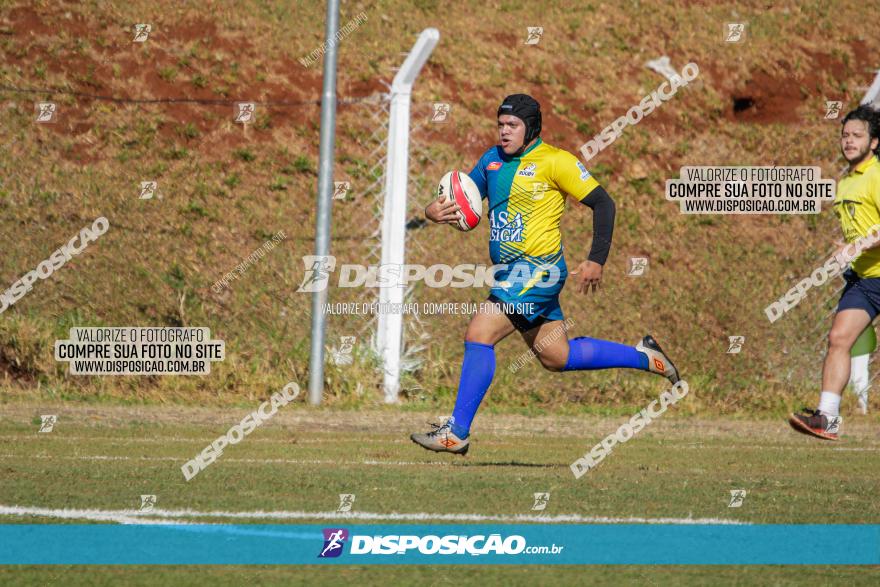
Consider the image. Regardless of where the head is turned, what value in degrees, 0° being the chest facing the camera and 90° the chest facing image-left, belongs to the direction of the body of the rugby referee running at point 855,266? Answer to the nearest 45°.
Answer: approximately 45°

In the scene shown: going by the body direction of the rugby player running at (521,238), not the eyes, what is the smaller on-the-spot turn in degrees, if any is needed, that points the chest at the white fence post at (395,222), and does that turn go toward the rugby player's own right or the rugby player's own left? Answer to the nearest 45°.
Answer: approximately 135° to the rugby player's own right

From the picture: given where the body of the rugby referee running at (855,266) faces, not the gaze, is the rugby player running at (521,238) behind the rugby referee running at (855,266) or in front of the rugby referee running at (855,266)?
in front

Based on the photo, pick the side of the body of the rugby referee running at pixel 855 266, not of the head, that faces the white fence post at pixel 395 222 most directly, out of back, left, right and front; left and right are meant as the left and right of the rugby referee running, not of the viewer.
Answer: right
